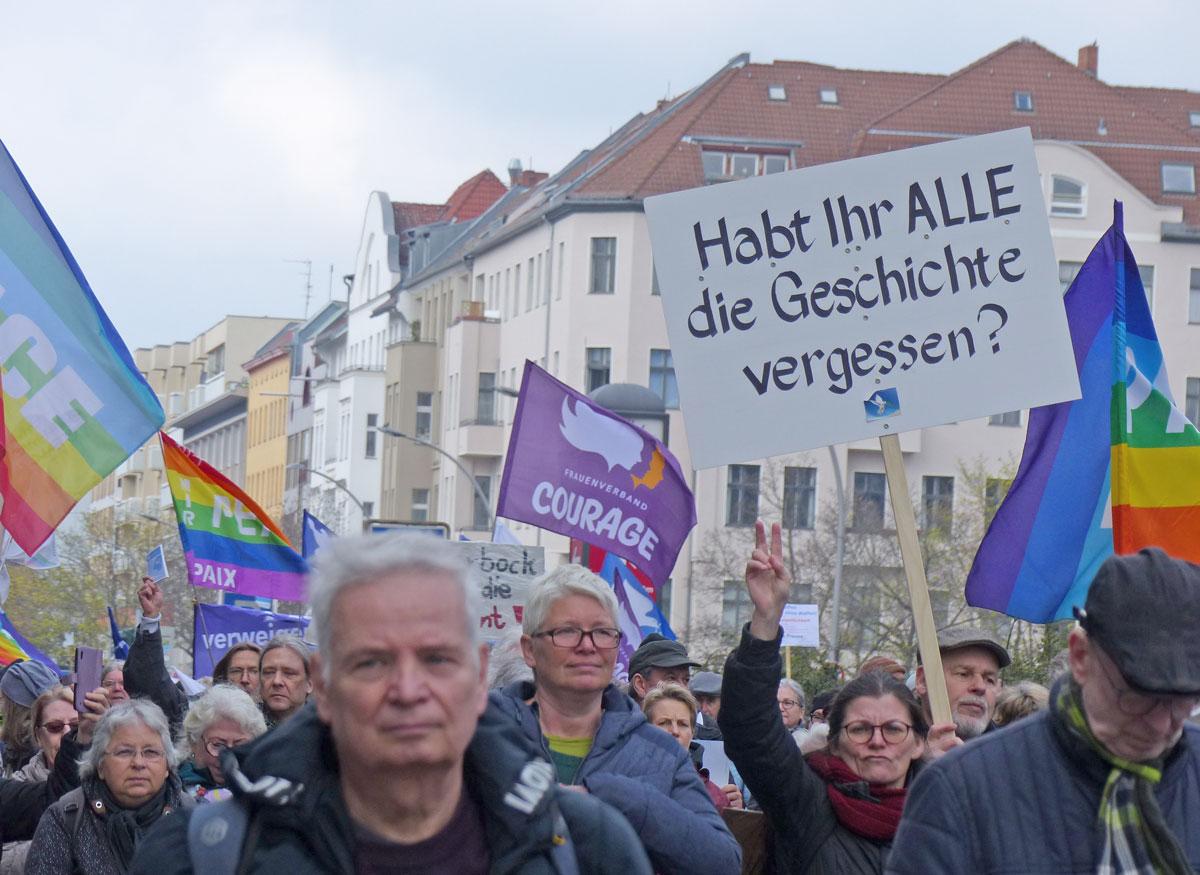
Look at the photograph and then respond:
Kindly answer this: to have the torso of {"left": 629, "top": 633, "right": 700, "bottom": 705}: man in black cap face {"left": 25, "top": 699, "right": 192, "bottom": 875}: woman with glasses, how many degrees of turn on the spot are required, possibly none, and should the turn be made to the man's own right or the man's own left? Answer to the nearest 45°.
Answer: approximately 90° to the man's own right

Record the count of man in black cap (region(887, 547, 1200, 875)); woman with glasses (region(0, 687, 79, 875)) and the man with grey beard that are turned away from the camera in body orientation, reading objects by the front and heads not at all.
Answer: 0

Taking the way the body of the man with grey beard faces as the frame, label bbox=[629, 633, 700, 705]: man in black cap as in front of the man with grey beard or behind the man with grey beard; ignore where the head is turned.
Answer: behind

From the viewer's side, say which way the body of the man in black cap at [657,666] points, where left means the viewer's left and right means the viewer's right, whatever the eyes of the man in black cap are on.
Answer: facing the viewer and to the right of the viewer

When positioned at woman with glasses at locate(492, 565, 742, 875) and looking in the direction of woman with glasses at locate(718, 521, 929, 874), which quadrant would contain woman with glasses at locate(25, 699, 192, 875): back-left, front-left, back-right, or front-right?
back-left

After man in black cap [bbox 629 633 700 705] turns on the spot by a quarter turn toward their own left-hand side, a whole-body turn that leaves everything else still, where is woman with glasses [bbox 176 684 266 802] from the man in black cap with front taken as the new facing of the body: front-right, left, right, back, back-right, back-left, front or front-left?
back

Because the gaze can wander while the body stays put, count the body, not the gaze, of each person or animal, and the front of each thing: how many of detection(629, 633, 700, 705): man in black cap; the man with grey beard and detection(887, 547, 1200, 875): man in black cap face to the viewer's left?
0

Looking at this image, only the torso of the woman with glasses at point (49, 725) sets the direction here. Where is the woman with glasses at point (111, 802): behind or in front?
in front

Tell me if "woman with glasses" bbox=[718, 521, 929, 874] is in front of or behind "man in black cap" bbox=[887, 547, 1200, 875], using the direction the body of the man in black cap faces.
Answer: behind
